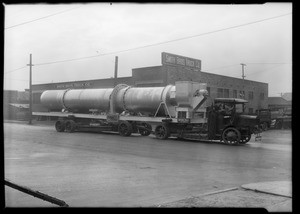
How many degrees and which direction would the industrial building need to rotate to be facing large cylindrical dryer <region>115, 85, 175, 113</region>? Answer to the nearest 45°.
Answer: approximately 45° to its right

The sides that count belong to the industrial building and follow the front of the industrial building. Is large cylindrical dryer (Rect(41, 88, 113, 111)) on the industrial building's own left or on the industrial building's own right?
on the industrial building's own right

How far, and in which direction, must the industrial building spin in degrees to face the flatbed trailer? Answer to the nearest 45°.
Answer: approximately 45° to its right

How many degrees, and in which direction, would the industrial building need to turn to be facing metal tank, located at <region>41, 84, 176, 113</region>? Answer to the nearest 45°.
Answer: approximately 45° to its right

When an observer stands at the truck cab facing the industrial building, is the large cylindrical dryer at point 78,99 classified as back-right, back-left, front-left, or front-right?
front-left

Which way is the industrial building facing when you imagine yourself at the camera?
facing the viewer and to the right of the viewer
